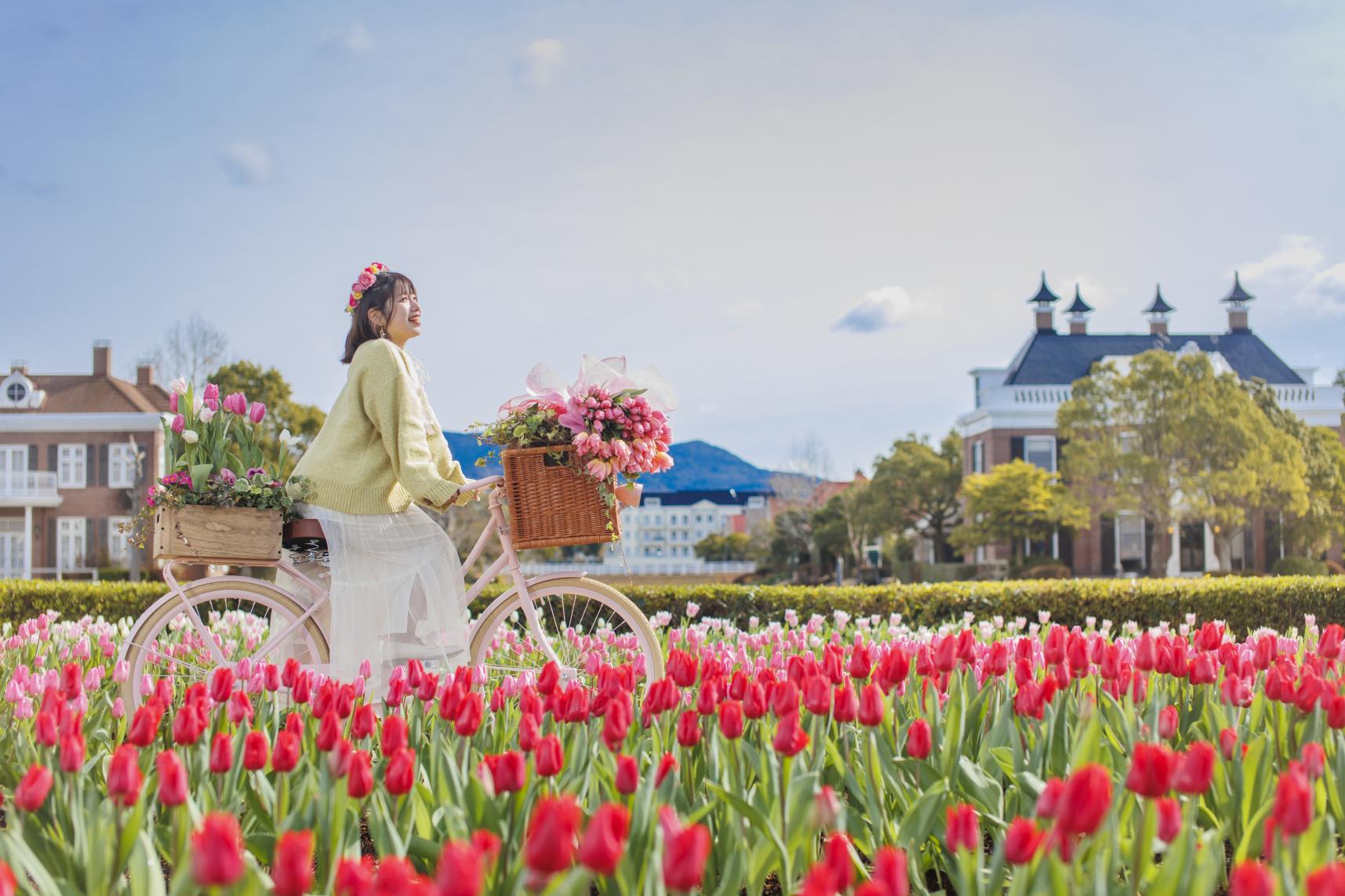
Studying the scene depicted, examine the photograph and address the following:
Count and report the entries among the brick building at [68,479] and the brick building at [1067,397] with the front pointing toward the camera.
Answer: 2

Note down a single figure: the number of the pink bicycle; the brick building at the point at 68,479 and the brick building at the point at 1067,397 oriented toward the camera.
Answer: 2

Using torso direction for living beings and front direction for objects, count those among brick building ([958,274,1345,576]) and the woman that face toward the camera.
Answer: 1

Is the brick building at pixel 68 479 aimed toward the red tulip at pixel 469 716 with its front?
yes

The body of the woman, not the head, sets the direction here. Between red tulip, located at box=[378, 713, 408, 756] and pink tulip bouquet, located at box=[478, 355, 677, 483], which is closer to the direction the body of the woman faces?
the pink tulip bouquet

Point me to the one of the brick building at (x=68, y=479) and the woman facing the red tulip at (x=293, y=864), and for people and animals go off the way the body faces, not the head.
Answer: the brick building

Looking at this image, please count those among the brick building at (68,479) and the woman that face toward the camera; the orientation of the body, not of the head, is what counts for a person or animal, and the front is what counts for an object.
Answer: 1

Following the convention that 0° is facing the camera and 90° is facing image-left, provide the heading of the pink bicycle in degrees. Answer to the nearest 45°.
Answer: approximately 270°

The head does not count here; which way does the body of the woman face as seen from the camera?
to the viewer's right
